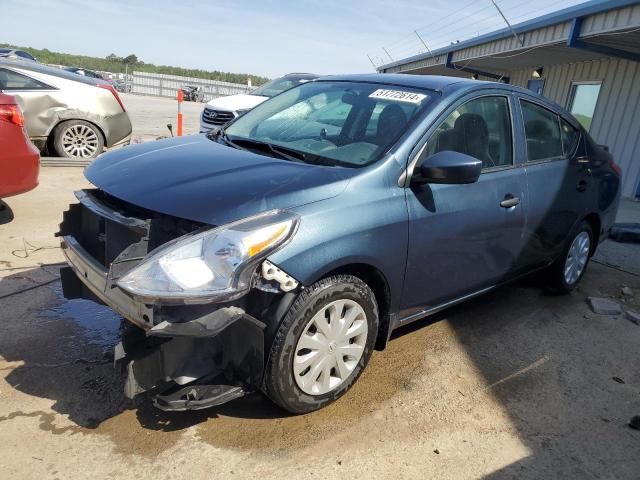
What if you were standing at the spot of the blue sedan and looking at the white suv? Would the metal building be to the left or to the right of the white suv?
right

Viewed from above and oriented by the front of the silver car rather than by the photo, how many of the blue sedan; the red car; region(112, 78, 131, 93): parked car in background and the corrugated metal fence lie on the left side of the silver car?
2

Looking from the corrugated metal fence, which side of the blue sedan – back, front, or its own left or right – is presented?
right

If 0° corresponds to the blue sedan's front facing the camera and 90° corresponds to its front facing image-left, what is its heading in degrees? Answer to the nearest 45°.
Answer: approximately 45°

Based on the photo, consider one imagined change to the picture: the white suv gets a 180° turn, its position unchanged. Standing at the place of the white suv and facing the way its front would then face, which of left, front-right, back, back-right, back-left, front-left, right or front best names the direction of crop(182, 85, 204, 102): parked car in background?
front-left

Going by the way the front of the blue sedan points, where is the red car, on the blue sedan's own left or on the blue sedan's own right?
on the blue sedan's own right

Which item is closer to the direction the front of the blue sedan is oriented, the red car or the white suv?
the red car

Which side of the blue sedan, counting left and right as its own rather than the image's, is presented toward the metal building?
back

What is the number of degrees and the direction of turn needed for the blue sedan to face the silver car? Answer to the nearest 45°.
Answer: approximately 90° to its right
